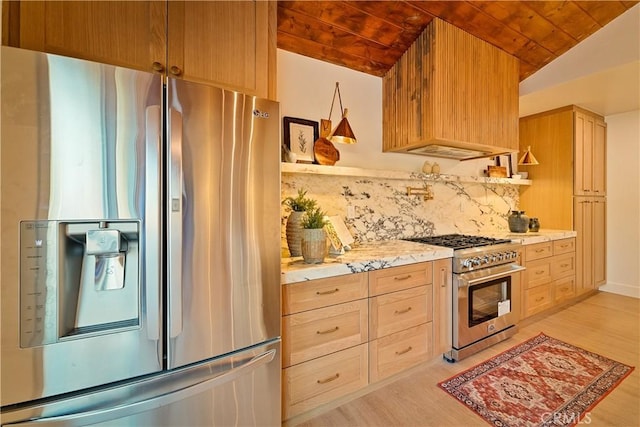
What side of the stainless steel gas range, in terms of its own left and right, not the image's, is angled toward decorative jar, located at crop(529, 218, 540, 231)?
left

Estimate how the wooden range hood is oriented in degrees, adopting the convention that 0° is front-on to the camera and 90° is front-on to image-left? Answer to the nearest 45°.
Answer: approximately 315°

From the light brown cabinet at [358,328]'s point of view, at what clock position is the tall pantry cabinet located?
The tall pantry cabinet is roughly at 9 o'clock from the light brown cabinet.

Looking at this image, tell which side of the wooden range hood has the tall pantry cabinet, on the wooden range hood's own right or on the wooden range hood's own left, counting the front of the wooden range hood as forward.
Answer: on the wooden range hood's own left

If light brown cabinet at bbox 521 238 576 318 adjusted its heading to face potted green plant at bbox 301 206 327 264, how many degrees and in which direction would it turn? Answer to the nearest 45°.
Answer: approximately 45° to its right

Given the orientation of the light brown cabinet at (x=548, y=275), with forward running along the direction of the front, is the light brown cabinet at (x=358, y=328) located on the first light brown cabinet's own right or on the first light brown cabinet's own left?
on the first light brown cabinet's own right

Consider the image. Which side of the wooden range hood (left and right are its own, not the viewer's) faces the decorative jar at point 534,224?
left
